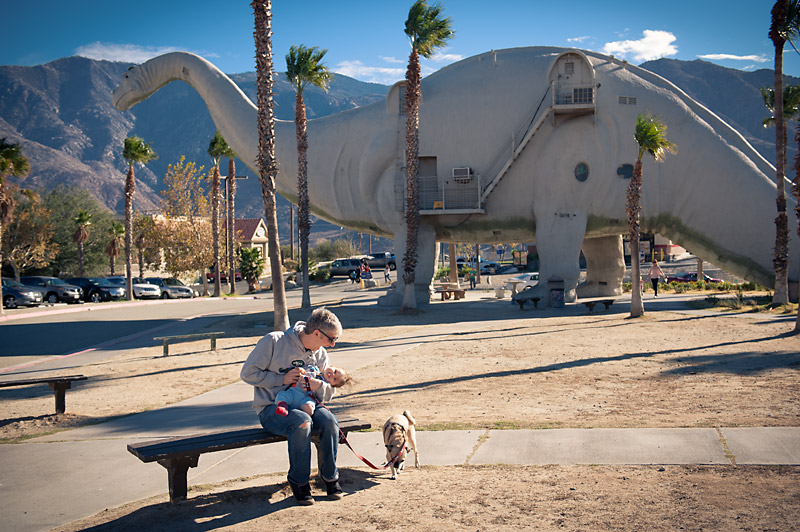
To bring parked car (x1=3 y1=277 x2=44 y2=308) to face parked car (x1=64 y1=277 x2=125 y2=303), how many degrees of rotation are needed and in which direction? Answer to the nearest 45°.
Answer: approximately 90° to its left

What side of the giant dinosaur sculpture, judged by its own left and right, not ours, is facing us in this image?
left

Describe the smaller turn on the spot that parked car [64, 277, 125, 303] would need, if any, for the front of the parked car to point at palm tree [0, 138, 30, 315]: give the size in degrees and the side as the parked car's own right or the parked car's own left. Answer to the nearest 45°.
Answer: approximately 45° to the parked car's own right

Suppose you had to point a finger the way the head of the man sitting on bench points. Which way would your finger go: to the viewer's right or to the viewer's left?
to the viewer's right

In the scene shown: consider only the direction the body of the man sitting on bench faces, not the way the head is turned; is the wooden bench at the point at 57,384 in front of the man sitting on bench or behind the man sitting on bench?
behind

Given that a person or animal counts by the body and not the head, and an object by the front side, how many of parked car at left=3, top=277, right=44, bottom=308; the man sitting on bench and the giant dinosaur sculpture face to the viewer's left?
1

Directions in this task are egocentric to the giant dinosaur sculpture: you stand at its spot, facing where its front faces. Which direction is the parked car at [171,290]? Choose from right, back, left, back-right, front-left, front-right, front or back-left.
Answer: front-right

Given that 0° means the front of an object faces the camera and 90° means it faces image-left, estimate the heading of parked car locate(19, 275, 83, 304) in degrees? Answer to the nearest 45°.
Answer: approximately 315°

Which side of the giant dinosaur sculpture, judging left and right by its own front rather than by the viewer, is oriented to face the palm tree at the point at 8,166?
front

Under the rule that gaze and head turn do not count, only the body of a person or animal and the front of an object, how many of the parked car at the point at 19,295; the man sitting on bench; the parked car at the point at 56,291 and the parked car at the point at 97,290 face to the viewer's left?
0

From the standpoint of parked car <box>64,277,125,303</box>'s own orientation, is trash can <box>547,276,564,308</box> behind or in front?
in front

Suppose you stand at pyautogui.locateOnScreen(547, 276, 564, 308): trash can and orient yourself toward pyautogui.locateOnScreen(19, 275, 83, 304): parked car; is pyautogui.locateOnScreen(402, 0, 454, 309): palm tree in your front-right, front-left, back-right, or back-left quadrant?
front-left
